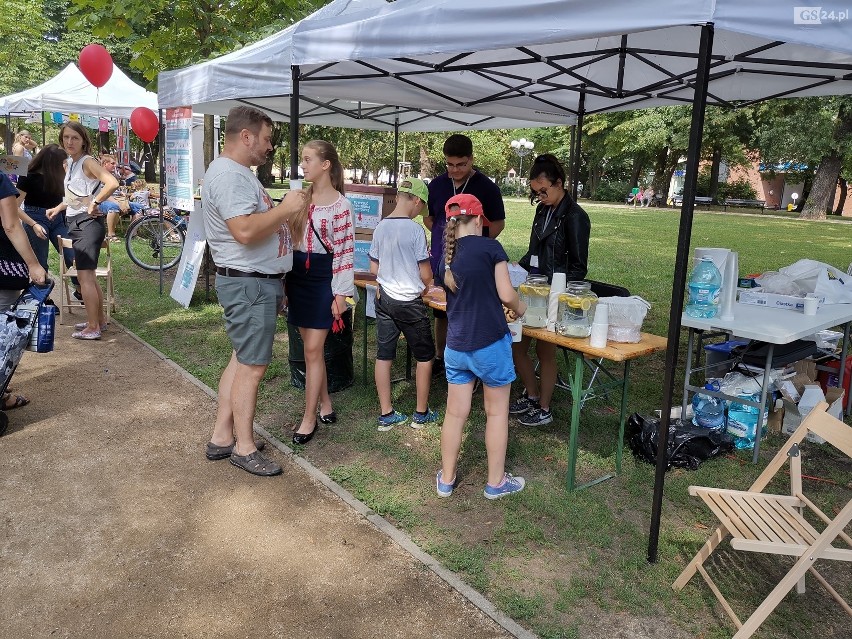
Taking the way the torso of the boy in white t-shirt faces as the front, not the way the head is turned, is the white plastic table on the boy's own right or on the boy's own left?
on the boy's own right

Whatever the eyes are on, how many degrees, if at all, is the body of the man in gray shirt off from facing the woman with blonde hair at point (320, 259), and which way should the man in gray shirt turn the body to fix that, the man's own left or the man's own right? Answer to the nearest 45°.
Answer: approximately 45° to the man's own left

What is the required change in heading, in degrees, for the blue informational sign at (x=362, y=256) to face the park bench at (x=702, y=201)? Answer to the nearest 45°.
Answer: approximately 135° to its left

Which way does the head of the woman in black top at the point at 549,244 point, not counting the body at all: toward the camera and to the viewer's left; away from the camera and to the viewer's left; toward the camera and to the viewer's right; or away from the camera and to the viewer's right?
toward the camera and to the viewer's left

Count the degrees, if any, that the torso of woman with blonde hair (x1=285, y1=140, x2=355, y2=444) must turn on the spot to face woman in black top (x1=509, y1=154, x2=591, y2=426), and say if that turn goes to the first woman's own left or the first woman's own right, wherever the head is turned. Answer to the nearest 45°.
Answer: approximately 135° to the first woman's own left

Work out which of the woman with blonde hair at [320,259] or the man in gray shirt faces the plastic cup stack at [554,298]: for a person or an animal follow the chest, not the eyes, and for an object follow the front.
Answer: the man in gray shirt

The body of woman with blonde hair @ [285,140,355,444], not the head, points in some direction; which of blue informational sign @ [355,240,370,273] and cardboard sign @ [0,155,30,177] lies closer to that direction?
the cardboard sign

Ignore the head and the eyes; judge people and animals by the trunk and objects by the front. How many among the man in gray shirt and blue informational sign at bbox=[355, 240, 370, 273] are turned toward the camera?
1

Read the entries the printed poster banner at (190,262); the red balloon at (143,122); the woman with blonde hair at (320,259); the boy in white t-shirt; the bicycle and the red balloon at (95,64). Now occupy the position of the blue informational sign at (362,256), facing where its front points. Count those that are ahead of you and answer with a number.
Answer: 2

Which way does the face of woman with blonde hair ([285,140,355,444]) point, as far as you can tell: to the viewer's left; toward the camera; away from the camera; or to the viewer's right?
to the viewer's left

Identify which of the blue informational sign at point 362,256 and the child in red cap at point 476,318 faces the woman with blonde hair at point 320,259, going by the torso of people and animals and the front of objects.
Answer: the blue informational sign

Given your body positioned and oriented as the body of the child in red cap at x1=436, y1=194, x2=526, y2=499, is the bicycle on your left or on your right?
on your left

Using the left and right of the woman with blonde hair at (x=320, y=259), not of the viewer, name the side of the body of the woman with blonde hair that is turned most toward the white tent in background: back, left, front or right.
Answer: right

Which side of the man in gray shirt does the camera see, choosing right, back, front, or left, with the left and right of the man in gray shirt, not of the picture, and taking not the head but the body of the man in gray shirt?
right

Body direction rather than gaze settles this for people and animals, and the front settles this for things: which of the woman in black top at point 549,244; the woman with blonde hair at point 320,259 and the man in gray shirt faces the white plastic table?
the man in gray shirt

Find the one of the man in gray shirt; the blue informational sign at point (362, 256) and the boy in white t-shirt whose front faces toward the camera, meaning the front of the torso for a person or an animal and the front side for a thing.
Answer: the blue informational sign

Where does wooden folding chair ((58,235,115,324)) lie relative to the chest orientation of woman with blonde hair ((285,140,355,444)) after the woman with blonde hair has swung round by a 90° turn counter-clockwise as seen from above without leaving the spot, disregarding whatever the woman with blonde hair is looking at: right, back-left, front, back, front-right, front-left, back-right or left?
back
